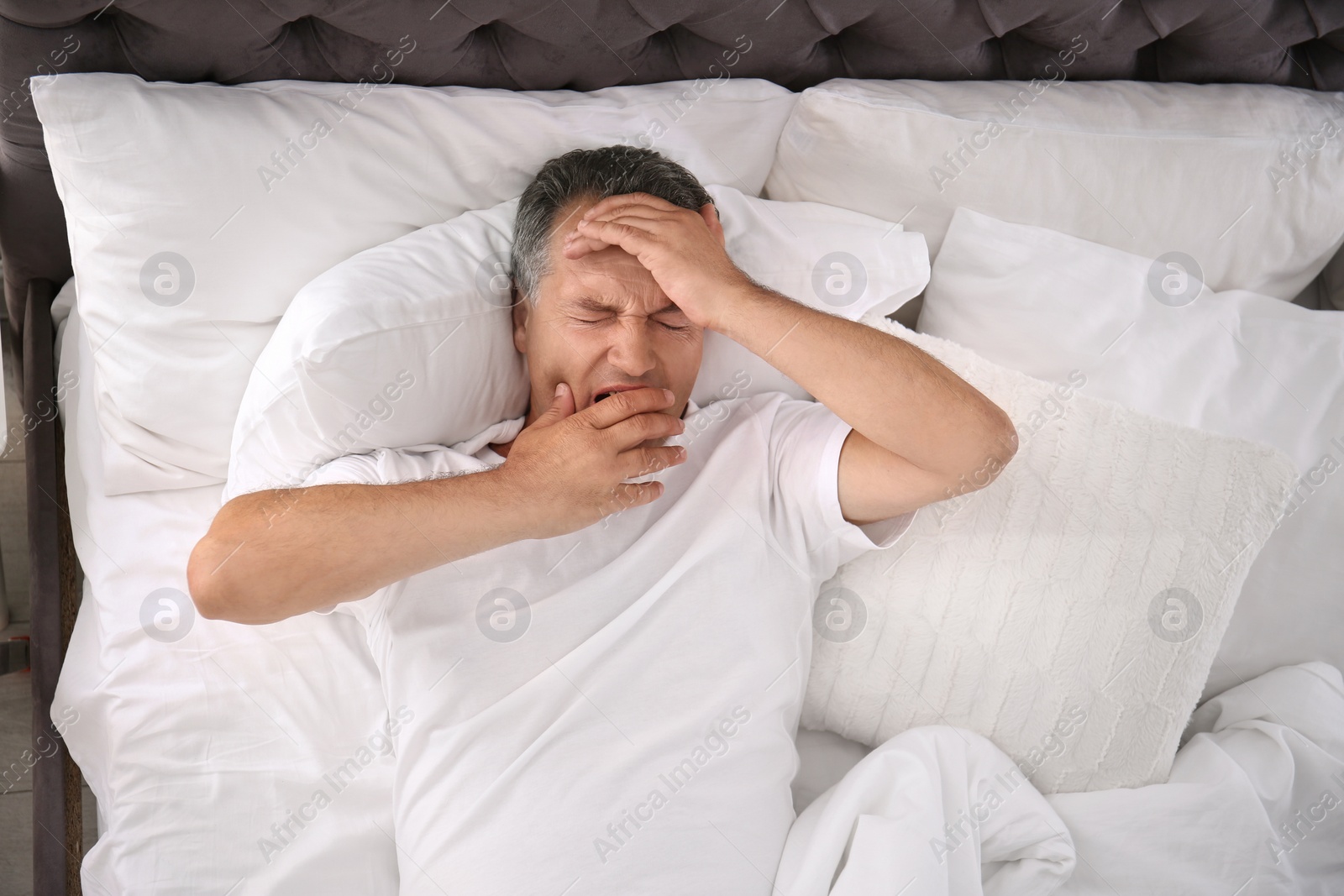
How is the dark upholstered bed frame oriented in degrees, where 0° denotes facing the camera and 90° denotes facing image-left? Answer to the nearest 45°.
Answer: approximately 0°
